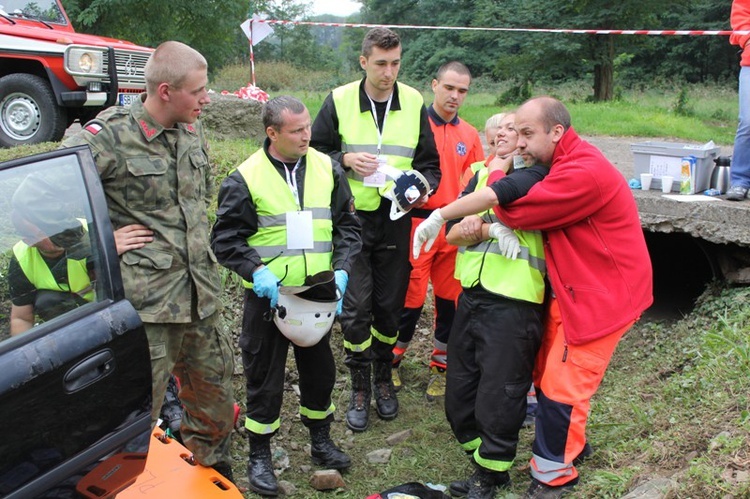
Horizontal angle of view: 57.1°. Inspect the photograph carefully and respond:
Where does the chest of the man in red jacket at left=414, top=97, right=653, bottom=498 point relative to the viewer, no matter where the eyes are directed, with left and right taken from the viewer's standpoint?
facing to the left of the viewer

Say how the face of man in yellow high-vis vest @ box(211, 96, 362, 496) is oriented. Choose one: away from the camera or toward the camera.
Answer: toward the camera

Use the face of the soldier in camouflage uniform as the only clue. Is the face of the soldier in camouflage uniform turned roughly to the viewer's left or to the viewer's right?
to the viewer's right

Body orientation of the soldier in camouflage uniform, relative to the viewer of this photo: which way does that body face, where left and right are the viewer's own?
facing the viewer and to the right of the viewer

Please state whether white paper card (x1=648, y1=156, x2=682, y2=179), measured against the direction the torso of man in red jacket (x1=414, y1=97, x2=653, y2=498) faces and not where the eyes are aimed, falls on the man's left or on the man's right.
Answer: on the man's right

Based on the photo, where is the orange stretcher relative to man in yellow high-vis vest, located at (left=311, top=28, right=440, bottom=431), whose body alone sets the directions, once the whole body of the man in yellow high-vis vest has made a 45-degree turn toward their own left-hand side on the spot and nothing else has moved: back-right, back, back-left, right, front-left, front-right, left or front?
right

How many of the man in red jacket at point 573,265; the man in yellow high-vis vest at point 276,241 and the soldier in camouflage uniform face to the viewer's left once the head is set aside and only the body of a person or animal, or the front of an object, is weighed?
1

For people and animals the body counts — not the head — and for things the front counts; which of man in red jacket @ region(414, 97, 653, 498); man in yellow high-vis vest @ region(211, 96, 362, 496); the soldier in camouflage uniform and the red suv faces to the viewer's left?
the man in red jacket

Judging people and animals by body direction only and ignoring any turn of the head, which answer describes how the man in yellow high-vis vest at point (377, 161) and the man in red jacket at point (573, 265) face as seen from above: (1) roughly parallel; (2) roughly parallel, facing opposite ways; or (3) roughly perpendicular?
roughly perpendicular

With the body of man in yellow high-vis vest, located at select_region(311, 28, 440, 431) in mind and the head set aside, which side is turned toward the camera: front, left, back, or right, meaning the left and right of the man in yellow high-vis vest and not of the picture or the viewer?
front
